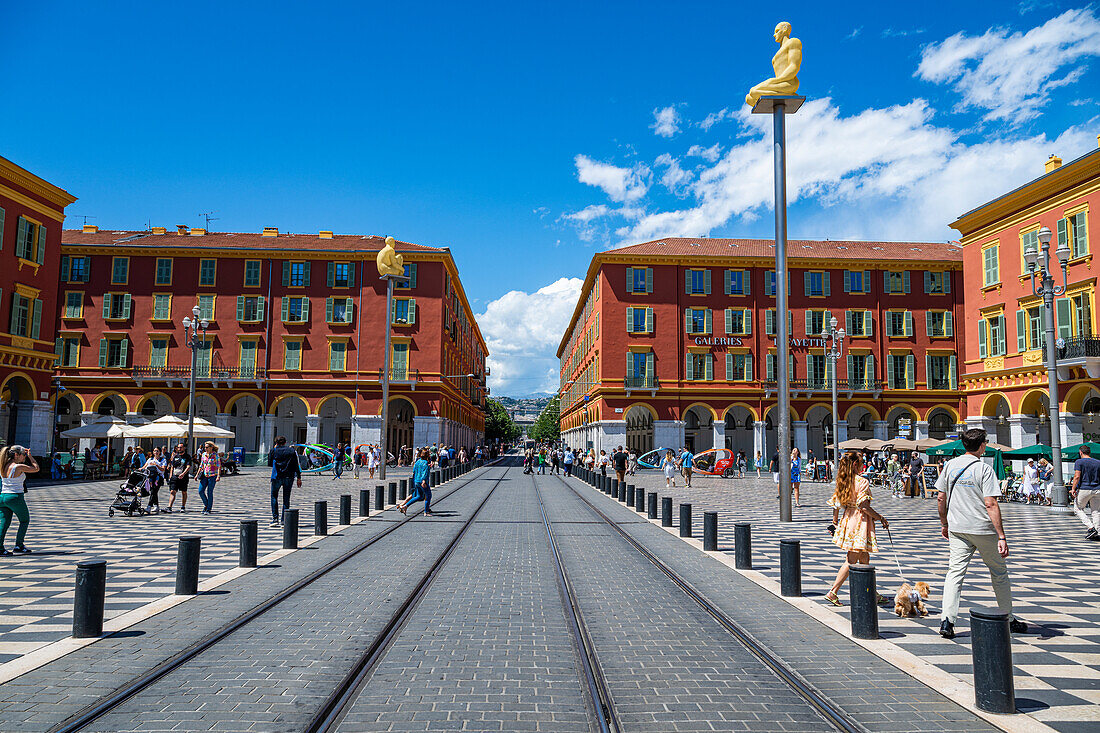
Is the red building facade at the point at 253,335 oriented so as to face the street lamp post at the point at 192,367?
yes

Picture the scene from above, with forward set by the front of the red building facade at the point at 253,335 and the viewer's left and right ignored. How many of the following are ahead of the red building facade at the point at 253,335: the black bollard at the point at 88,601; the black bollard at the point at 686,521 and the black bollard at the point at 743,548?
3

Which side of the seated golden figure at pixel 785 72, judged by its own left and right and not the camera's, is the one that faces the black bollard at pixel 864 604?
left

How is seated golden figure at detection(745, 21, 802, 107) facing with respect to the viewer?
to the viewer's left

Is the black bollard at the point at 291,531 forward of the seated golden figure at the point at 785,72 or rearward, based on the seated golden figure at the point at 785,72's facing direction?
forward

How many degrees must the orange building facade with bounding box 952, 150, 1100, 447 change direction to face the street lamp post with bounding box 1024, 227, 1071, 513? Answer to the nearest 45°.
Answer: approximately 45° to its left

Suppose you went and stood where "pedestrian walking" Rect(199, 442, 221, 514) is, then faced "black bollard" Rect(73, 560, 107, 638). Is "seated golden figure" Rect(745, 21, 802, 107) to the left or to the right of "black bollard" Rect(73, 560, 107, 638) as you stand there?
left

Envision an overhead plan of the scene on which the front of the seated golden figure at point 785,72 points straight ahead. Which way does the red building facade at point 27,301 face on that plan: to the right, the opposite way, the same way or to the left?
the opposite way

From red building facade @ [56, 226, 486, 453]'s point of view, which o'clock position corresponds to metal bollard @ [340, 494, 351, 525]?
The metal bollard is roughly at 12 o'clock from the red building facade.
